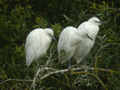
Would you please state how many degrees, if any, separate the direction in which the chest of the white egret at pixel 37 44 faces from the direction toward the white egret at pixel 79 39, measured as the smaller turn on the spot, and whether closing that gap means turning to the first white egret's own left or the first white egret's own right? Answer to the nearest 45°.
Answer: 0° — it already faces it

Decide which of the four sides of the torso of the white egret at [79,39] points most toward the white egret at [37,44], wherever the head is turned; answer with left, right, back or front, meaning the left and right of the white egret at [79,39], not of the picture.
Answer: back

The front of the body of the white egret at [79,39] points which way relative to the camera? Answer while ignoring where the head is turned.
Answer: to the viewer's right

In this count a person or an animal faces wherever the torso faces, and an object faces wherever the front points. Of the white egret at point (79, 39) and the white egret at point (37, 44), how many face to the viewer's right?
2

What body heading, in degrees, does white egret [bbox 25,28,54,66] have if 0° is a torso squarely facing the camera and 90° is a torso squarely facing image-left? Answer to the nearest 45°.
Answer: approximately 270°
